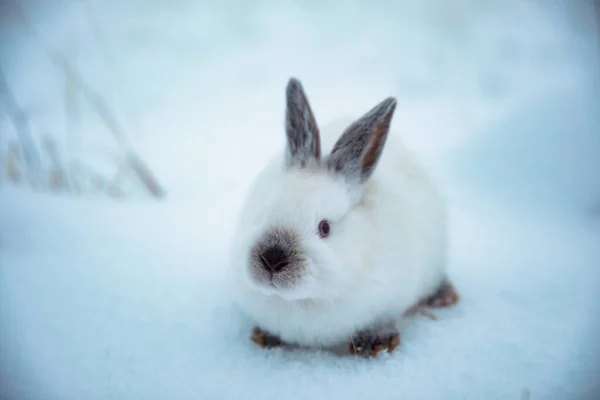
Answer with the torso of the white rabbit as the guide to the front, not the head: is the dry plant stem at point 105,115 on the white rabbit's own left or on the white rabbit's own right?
on the white rabbit's own right

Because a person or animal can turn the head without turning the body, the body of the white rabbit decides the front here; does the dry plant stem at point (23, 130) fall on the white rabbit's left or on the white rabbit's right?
on the white rabbit's right

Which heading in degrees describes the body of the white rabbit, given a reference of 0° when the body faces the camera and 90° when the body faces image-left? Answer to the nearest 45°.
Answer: approximately 45°
